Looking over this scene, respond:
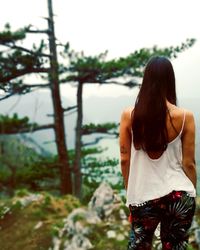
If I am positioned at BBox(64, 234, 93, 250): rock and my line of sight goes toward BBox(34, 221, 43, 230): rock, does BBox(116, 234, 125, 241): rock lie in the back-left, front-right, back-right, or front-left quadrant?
back-right

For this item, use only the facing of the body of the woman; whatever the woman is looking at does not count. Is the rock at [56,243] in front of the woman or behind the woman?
in front

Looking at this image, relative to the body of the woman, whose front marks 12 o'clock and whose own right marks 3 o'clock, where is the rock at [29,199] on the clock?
The rock is roughly at 11 o'clock from the woman.

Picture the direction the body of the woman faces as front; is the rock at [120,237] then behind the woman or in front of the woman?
in front

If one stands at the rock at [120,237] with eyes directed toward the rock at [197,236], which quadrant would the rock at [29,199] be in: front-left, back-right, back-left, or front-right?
back-left

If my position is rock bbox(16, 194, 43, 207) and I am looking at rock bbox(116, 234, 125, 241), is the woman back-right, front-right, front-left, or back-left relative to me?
front-right

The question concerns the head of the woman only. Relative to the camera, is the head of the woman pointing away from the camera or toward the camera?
away from the camera

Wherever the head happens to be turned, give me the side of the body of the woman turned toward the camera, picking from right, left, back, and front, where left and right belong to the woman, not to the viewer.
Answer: back

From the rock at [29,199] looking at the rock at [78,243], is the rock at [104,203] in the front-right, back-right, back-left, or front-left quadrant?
front-left

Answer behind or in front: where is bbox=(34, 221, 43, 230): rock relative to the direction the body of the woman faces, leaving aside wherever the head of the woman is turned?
in front

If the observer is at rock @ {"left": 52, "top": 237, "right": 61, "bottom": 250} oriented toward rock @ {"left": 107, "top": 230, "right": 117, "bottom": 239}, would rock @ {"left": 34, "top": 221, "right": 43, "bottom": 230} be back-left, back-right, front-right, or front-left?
back-left
